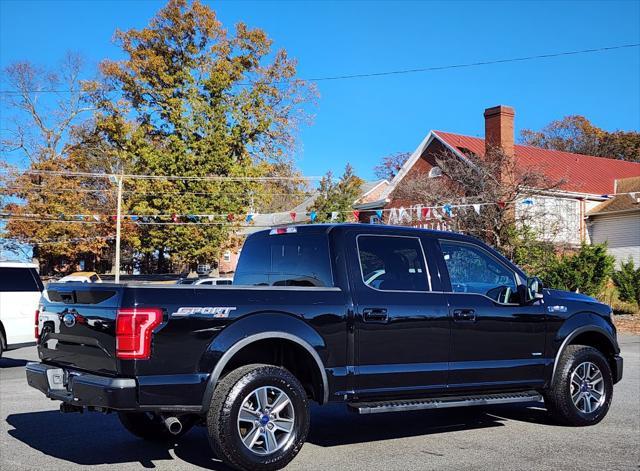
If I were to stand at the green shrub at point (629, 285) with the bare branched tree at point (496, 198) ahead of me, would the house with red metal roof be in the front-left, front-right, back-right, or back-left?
front-right

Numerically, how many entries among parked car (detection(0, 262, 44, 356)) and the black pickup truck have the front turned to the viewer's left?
1

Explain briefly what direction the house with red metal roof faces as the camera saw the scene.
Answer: facing the viewer and to the left of the viewer

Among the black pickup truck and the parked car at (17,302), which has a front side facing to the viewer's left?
the parked car

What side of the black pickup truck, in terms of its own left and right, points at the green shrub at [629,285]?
front

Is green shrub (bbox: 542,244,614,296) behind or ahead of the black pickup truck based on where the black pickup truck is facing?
ahead

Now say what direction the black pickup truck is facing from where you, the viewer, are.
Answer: facing away from the viewer and to the right of the viewer

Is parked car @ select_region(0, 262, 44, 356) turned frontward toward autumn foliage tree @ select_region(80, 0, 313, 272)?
no

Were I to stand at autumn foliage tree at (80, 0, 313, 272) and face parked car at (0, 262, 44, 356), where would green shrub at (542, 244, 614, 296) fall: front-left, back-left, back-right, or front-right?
front-left

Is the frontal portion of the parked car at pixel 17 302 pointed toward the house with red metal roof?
no

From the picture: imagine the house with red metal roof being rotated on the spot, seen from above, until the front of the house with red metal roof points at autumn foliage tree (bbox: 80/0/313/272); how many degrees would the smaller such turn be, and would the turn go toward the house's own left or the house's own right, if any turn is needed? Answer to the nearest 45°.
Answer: approximately 45° to the house's own right

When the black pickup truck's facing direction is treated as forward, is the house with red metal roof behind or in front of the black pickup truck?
in front

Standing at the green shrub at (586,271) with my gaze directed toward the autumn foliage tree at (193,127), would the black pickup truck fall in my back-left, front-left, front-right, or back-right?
back-left

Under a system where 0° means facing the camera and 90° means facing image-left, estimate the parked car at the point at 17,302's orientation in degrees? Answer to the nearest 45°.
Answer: approximately 90°

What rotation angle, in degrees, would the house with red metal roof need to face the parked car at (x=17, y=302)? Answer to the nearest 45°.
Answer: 0° — it already faces it

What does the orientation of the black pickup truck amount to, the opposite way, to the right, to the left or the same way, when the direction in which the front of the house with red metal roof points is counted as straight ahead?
the opposite way
